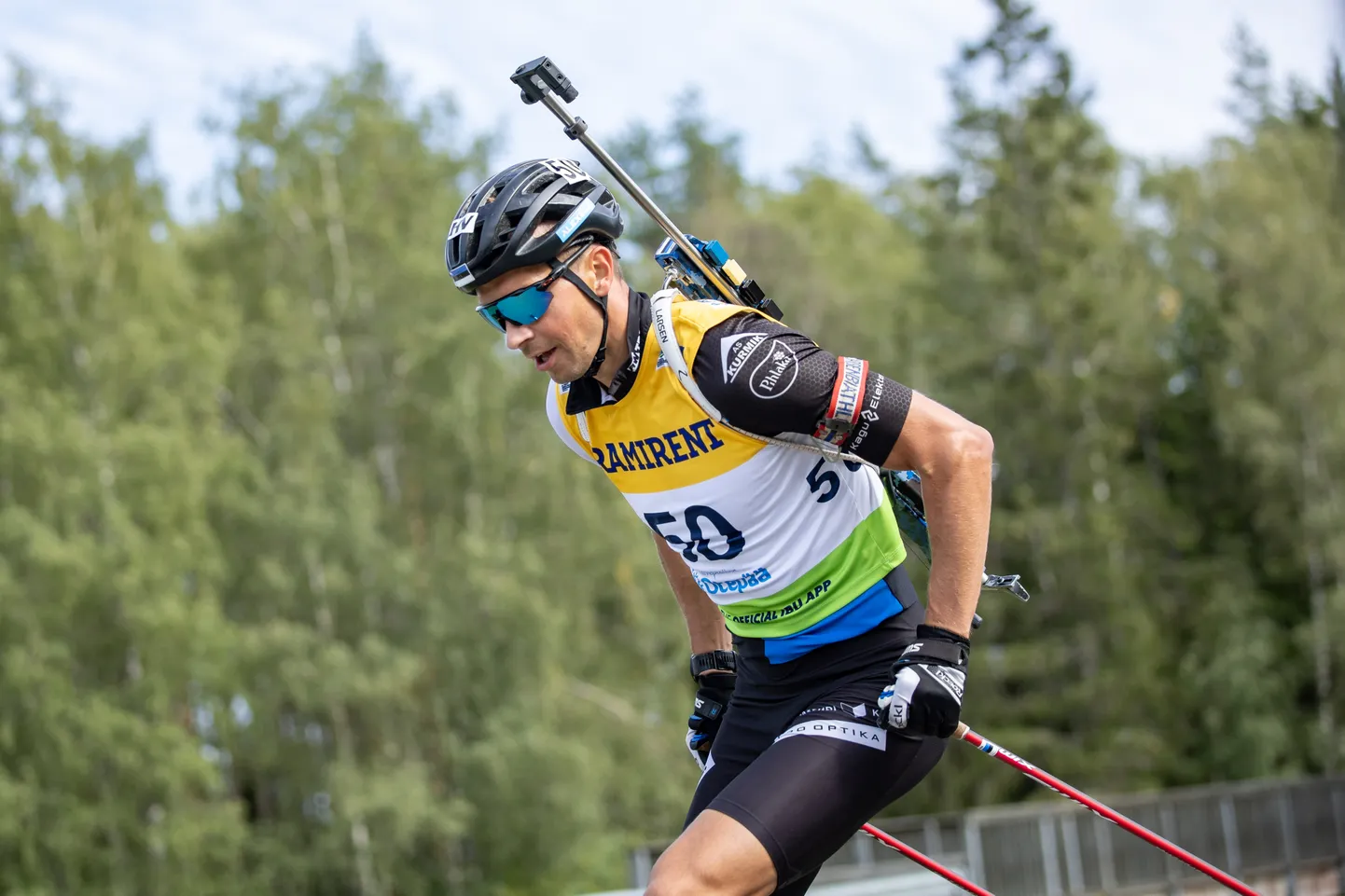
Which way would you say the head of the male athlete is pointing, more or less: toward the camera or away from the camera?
toward the camera

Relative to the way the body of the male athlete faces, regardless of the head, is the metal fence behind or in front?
behind

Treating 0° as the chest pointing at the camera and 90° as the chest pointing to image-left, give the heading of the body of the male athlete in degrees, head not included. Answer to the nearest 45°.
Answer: approximately 45°
